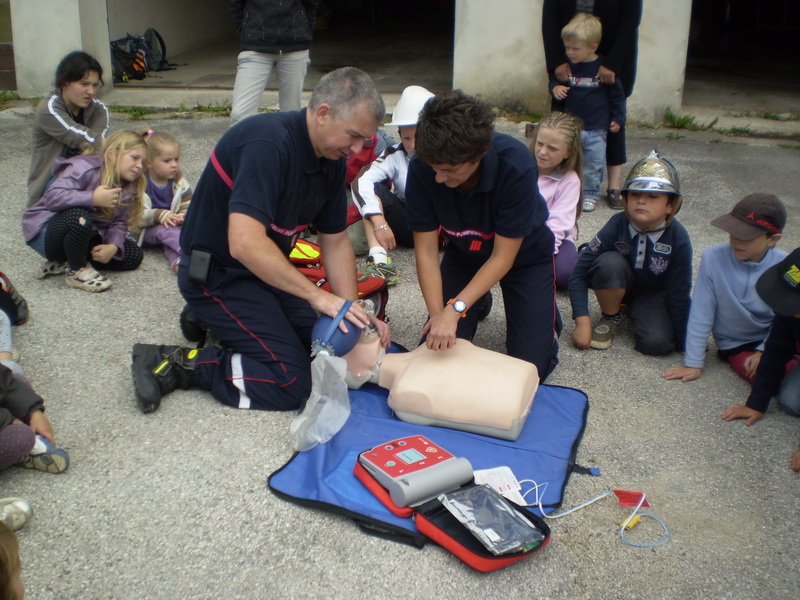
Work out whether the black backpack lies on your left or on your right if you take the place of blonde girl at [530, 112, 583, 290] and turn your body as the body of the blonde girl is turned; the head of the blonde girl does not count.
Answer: on your right

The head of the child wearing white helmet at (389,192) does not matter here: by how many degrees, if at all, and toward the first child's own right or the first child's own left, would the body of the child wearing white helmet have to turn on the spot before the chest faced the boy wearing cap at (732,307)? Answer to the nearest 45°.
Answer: approximately 45° to the first child's own left

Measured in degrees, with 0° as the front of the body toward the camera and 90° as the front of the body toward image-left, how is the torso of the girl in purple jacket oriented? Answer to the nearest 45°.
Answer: approximately 315°

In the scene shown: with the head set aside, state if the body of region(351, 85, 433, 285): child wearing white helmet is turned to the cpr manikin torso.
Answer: yes

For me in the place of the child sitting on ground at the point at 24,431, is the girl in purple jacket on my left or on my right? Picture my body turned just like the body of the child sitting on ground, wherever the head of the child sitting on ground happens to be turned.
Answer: on my left

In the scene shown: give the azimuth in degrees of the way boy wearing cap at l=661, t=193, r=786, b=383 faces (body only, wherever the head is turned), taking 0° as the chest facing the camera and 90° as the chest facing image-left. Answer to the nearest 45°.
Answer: approximately 45°

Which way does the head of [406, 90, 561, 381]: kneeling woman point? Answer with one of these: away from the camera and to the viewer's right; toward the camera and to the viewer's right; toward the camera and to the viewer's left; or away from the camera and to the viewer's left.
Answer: toward the camera and to the viewer's left

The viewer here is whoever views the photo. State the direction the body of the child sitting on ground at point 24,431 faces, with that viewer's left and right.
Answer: facing to the right of the viewer

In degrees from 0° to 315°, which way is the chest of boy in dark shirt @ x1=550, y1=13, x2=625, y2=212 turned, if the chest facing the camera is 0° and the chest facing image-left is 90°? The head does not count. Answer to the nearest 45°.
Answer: approximately 45°

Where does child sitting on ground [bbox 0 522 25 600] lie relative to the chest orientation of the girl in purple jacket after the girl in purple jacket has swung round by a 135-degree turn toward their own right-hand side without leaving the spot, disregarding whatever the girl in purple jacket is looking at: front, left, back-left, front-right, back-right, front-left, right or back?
left

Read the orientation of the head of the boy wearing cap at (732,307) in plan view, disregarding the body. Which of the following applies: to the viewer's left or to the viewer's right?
to the viewer's left
